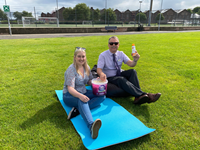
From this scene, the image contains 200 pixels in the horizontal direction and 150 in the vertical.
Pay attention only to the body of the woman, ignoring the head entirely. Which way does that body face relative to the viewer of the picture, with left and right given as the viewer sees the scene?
facing the viewer and to the right of the viewer

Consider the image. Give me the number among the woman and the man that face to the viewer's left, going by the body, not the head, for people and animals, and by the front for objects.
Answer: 0

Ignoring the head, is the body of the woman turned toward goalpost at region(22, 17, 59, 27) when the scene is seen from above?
no

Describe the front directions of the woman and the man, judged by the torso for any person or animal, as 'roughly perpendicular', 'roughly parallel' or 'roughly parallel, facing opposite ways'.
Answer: roughly parallel

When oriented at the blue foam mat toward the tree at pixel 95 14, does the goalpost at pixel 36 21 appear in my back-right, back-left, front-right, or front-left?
front-left

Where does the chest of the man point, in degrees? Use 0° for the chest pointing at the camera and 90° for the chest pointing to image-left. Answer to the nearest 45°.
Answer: approximately 315°

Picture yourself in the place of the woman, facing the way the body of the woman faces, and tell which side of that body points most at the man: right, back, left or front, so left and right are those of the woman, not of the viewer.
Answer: left

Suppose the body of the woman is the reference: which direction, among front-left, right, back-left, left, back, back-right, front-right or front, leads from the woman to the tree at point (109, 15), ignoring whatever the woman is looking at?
back-left

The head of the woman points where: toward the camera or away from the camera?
toward the camera

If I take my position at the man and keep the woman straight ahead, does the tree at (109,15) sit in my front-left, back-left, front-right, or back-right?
back-right

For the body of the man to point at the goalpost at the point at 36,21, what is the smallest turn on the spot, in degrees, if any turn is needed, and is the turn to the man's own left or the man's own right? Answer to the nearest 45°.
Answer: approximately 180°

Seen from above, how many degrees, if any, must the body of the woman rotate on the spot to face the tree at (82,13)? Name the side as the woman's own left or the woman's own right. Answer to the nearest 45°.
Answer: approximately 135° to the woman's own left
